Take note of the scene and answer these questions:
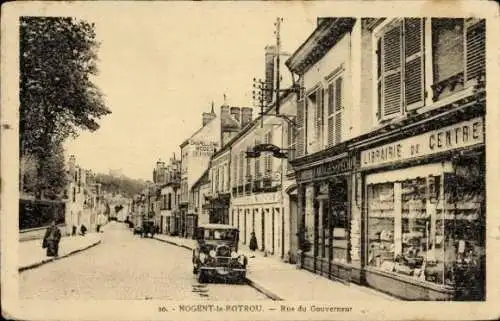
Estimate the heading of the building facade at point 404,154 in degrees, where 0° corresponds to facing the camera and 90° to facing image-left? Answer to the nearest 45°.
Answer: approximately 45°

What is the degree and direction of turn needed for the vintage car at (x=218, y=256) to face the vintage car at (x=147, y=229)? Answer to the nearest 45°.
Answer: approximately 180°

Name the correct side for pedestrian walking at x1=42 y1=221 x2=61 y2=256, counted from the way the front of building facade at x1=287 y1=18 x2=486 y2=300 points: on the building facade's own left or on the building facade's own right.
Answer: on the building facade's own right

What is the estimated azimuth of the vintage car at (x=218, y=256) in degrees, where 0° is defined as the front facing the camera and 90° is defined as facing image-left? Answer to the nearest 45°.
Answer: approximately 0°

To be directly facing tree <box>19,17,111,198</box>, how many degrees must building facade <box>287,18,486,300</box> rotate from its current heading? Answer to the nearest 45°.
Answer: approximately 45° to its right
